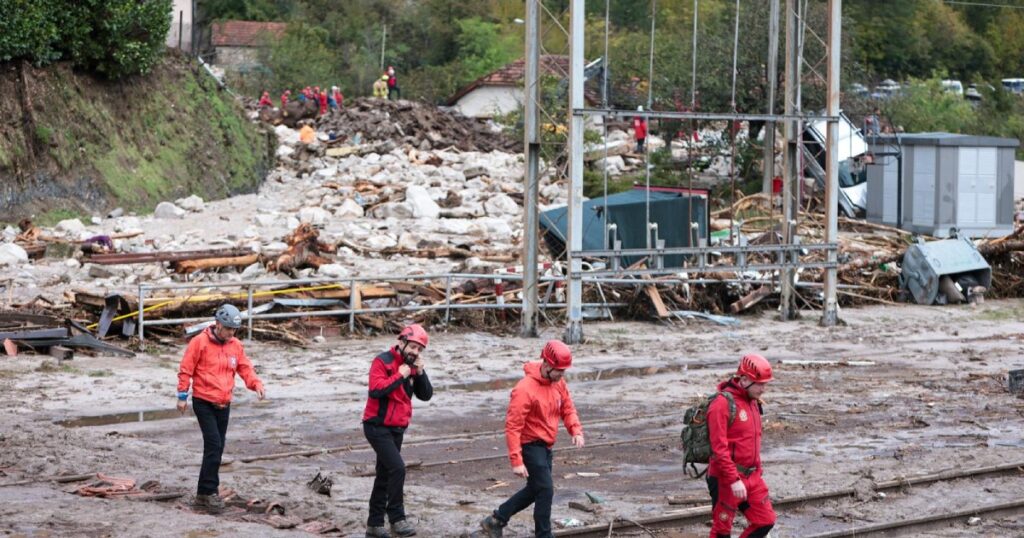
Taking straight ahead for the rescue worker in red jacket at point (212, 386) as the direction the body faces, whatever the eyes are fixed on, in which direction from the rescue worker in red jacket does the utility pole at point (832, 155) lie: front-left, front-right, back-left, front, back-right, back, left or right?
left

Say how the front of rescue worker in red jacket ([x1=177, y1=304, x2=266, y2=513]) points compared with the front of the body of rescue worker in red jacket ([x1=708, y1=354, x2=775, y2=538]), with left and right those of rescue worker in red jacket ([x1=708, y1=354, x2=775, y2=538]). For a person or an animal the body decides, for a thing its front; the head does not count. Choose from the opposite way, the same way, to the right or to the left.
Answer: the same way

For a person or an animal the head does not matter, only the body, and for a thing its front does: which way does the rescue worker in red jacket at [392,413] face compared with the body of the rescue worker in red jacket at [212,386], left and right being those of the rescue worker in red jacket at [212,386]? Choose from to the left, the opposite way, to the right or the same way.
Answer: the same way

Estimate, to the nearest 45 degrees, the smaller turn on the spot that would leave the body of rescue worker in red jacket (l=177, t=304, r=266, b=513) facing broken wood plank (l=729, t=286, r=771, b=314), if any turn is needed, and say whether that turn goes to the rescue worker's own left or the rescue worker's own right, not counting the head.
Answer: approximately 90° to the rescue worker's own left

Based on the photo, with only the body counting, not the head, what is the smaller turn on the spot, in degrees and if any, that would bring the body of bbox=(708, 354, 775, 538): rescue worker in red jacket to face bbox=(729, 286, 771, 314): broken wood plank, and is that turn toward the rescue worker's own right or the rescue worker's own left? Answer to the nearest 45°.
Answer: approximately 135° to the rescue worker's own left

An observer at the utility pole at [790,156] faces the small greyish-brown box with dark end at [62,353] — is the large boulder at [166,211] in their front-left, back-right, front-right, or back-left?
front-right

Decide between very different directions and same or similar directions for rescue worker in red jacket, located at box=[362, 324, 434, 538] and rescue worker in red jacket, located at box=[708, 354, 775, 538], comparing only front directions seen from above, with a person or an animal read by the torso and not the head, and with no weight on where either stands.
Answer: same or similar directions

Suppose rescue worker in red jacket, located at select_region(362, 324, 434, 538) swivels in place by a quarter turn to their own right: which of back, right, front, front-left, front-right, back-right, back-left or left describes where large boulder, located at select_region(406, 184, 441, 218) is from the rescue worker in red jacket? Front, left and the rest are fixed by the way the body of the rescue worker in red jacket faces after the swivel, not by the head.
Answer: back-right

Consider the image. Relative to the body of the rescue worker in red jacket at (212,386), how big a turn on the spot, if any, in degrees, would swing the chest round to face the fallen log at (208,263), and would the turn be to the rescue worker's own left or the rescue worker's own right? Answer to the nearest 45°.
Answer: approximately 135° to the rescue worker's own left
